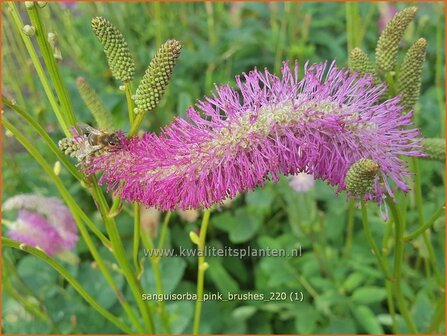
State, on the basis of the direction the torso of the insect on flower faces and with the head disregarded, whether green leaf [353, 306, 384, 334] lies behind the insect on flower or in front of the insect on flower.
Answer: in front

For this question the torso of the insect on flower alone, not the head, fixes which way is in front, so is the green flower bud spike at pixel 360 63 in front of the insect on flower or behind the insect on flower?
in front

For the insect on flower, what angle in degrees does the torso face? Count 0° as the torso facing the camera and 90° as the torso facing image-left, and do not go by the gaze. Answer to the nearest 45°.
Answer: approximately 270°
